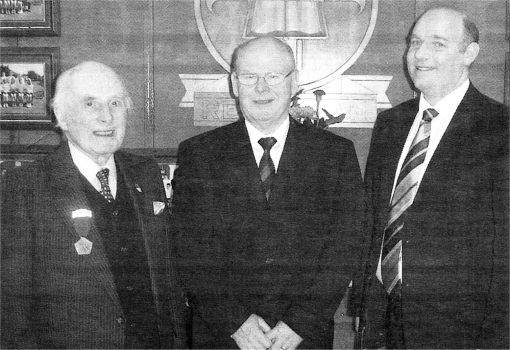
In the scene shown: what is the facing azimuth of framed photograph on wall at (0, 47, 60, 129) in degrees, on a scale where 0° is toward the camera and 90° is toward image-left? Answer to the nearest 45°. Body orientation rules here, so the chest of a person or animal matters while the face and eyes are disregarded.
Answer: approximately 0°

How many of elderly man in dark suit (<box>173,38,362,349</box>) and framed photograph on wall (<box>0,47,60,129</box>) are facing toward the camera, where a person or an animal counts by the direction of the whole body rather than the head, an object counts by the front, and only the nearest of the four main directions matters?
2

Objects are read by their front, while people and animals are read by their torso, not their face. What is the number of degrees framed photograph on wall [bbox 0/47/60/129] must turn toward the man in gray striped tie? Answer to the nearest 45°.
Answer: approximately 45° to its left

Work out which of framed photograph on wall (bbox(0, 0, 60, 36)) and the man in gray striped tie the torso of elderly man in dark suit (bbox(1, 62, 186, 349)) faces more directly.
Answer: the man in gray striped tie

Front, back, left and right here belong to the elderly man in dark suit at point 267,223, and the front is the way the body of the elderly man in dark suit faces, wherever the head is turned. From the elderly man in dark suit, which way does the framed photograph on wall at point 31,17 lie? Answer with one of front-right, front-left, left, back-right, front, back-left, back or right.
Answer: back-right

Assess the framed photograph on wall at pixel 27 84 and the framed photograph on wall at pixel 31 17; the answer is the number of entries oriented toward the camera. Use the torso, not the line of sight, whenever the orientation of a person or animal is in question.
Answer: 2

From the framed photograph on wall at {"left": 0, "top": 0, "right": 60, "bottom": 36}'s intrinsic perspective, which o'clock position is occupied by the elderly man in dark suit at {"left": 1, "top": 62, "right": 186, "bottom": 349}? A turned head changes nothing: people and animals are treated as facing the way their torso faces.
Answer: The elderly man in dark suit is roughly at 12 o'clock from the framed photograph on wall.

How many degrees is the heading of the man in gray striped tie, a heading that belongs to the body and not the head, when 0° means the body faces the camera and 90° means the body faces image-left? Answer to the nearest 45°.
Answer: approximately 45°
